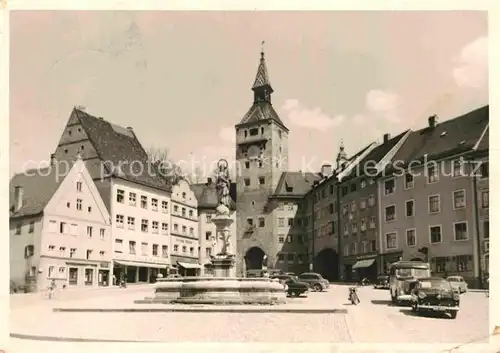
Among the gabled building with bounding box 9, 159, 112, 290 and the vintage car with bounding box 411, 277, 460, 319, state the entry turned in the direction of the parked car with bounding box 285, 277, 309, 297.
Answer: the gabled building

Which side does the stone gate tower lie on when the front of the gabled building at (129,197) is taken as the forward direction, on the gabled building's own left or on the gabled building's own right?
on the gabled building's own left

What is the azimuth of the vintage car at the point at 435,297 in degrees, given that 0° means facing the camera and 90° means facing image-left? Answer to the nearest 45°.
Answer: approximately 0°

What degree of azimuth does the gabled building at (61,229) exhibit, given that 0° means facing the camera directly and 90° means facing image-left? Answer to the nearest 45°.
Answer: approximately 315°

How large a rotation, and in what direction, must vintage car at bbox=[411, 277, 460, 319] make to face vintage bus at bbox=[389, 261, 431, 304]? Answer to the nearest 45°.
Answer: approximately 180°

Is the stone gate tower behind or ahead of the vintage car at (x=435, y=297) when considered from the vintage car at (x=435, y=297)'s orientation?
behind

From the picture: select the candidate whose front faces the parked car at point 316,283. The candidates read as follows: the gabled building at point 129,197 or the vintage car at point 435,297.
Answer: the gabled building

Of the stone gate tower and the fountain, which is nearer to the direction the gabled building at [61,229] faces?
the fountain

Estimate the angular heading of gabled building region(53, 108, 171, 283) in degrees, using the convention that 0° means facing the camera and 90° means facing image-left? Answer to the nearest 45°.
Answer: approximately 315°
